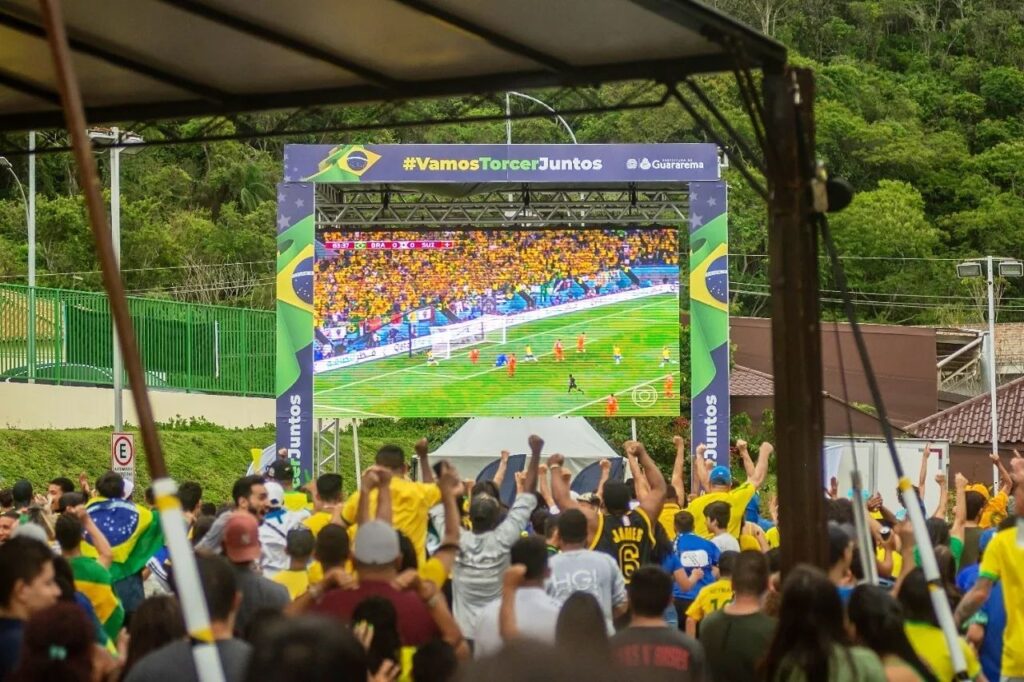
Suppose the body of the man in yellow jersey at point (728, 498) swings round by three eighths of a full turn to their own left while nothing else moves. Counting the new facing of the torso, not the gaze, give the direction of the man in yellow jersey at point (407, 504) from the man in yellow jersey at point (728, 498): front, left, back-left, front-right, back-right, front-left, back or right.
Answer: front

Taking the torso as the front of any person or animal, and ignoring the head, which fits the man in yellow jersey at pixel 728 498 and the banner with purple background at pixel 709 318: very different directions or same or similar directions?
very different directions

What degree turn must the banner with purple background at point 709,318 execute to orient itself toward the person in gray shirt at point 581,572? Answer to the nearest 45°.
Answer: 0° — it already faces them

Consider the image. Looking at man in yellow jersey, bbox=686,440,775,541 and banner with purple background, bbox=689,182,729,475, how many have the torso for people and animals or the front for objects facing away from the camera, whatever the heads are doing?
1

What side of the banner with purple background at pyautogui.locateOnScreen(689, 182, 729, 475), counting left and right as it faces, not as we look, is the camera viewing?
front

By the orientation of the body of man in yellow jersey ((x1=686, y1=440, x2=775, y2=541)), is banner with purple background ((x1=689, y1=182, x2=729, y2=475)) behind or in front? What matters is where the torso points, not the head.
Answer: in front

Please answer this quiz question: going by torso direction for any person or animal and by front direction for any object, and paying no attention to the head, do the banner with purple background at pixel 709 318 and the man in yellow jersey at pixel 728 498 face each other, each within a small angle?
yes

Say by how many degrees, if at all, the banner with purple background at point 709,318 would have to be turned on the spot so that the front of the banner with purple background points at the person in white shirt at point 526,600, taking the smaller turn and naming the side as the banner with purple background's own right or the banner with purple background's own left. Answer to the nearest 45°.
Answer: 0° — it already faces them

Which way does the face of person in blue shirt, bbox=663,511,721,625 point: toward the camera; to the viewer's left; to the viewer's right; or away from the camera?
away from the camera

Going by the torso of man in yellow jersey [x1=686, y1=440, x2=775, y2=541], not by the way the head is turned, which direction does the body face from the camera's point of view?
away from the camera

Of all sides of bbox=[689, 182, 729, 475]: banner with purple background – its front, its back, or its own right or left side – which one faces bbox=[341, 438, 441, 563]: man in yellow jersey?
front

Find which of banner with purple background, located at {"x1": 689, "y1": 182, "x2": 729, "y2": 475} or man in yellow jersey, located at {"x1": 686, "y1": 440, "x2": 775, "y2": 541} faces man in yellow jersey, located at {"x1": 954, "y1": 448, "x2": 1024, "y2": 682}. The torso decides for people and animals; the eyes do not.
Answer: the banner with purple background

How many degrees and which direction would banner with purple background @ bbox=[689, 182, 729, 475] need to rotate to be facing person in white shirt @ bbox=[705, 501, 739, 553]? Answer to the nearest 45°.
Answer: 0° — it already faces them

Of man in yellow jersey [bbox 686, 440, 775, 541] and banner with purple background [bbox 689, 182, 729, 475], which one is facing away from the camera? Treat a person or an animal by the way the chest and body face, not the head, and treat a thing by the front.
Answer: the man in yellow jersey

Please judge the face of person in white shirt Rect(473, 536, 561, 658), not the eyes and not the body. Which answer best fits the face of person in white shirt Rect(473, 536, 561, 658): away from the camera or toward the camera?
away from the camera
